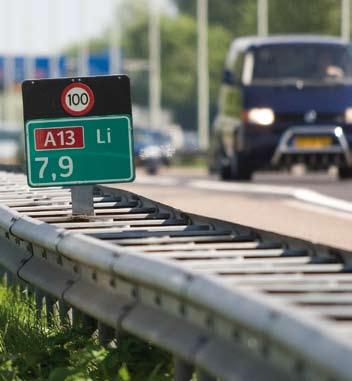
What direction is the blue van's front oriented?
toward the camera

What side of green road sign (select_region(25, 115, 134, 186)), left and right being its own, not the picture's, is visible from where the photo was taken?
front

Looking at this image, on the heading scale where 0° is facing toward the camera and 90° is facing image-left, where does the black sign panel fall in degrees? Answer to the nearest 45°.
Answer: approximately 0°

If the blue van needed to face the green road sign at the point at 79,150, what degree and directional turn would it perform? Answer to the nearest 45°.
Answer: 0° — it already faces it

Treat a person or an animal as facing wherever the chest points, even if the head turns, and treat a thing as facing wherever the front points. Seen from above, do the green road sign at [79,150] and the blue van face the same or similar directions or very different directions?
same or similar directions

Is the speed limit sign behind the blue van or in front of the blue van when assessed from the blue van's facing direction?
in front

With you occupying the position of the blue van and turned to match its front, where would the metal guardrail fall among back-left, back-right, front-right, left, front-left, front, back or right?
front

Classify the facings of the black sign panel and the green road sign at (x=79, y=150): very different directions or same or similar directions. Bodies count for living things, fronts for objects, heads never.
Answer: same or similar directions

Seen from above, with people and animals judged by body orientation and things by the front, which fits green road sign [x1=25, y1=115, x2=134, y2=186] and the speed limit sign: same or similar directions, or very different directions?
same or similar directions

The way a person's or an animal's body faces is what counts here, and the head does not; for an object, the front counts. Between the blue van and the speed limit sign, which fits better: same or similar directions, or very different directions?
same or similar directions
